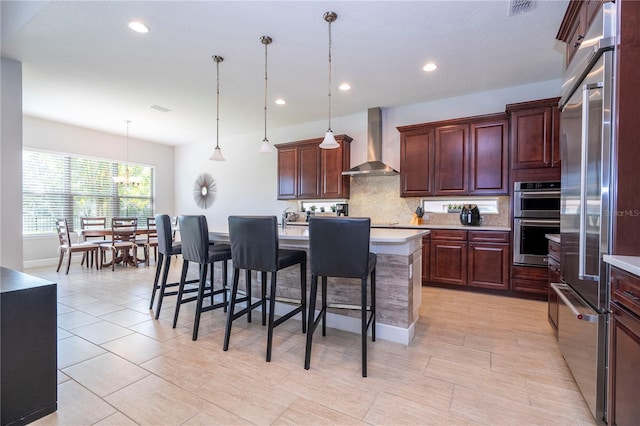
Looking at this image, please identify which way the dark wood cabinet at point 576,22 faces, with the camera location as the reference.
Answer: facing to the left of the viewer

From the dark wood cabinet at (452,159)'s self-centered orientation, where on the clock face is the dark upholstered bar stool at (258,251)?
The dark upholstered bar stool is roughly at 1 o'clock from the dark wood cabinet.

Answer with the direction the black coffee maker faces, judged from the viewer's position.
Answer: facing the viewer and to the left of the viewer

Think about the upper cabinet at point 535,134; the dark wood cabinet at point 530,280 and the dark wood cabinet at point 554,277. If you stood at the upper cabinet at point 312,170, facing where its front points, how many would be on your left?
3

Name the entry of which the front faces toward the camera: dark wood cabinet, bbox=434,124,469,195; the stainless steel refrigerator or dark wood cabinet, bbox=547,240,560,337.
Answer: dark wood cabinet, bbox=434,124,469,195

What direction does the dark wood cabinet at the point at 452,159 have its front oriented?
toward the camera

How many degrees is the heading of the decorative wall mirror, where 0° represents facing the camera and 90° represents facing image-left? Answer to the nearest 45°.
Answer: approximately 45°

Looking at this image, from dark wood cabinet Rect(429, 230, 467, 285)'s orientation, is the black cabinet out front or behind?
out front

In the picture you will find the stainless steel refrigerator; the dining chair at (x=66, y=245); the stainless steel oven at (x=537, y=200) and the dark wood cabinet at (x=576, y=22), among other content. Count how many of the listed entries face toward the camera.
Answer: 1

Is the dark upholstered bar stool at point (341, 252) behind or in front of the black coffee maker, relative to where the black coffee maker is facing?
in front

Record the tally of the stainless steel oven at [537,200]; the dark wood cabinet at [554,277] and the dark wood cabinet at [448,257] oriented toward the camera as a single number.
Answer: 2

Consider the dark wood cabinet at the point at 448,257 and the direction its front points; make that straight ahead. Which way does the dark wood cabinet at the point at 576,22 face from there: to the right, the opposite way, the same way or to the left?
to the right

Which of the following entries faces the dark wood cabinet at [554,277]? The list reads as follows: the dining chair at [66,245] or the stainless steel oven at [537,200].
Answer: the stainless steel oven

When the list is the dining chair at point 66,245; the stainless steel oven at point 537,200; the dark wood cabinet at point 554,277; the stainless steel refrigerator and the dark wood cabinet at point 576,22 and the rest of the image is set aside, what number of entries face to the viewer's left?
3

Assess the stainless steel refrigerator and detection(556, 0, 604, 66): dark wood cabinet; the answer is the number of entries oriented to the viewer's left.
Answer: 2

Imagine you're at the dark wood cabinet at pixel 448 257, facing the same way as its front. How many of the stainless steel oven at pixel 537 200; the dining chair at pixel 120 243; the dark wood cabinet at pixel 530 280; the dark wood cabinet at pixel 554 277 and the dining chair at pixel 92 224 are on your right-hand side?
2

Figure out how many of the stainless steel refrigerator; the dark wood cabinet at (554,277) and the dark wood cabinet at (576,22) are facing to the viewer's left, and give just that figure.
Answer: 3

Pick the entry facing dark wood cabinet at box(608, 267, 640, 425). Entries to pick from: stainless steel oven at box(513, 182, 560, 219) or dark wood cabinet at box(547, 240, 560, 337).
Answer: the stainless steel oven

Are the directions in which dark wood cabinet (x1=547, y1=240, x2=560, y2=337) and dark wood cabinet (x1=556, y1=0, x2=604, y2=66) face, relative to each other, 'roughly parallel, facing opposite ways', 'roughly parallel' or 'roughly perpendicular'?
roughly parallel
